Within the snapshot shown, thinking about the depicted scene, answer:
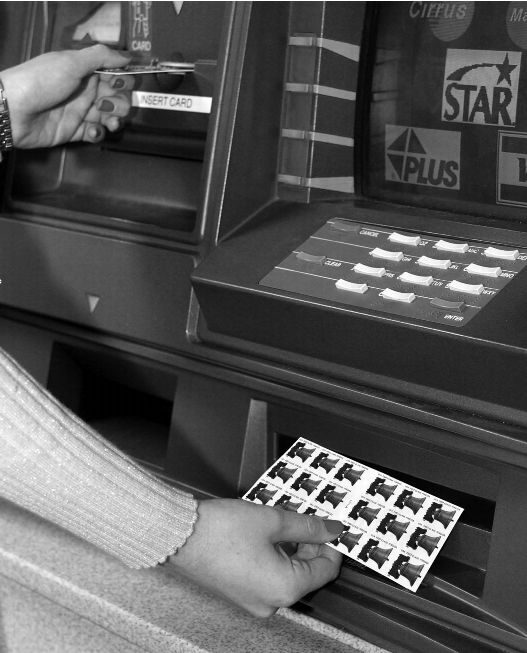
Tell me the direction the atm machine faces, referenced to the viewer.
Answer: facing the viewer and to the left of the viewer
